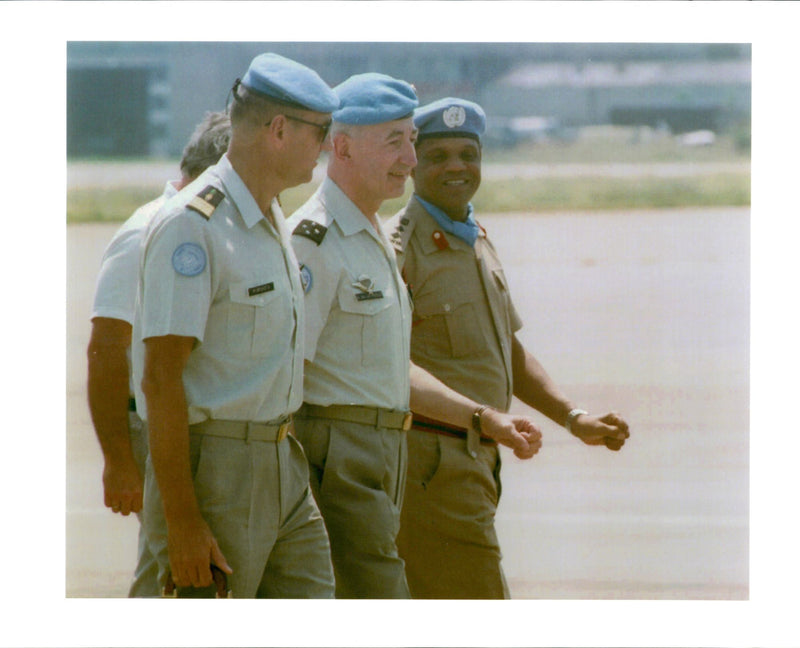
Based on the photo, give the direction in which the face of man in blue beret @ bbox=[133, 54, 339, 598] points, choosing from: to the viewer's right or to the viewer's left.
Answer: to the viewer's right

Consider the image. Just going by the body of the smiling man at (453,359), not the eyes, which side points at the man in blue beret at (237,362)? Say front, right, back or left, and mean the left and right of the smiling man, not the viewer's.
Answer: right

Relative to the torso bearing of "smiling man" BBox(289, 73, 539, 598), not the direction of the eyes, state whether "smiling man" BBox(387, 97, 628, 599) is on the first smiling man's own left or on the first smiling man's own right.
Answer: on the first smiling man's own left

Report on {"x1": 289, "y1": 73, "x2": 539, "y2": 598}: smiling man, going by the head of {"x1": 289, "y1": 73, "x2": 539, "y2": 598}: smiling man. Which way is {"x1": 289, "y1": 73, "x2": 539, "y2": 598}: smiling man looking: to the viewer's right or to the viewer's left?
to the viewer's right

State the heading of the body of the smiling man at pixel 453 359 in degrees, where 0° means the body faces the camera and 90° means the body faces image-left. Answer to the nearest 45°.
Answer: approximately 315°

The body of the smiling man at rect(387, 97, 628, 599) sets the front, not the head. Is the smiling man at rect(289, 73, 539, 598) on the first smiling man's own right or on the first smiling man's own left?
on the first smiling man's own right

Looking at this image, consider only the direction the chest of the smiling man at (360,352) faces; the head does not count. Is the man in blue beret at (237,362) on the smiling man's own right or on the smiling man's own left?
on the smiling man's own right
